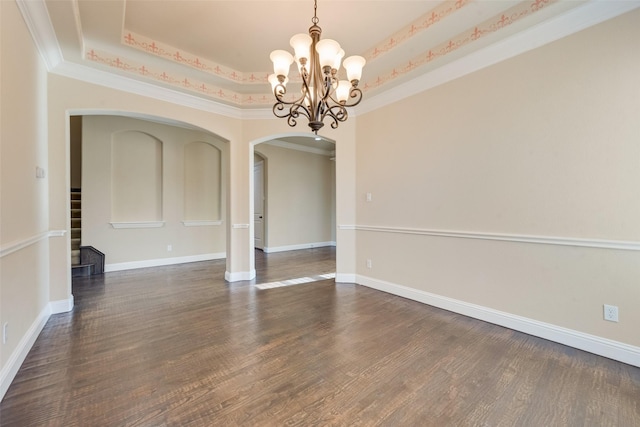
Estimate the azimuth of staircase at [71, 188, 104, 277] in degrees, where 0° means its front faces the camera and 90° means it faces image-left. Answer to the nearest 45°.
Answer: approximately 0°

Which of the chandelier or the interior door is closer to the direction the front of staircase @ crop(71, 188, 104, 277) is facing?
the chandelier

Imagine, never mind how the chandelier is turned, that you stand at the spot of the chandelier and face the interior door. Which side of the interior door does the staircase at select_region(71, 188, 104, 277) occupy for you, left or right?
left

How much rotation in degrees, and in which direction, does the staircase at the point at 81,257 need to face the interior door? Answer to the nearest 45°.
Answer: approximately 90° to its left

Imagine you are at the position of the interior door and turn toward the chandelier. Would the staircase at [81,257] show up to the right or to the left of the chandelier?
right
